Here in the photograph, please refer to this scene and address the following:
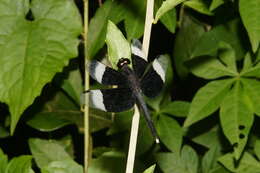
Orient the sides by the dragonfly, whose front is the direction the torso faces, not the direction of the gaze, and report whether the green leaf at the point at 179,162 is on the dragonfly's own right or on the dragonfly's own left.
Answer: on the dragonfly's own right

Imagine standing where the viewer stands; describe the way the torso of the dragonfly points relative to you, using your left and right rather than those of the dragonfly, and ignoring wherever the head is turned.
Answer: facing away from the viewer and to the left of the viewer

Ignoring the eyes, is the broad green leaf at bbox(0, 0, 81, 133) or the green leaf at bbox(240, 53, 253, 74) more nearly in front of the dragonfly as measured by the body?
the broad green leaf

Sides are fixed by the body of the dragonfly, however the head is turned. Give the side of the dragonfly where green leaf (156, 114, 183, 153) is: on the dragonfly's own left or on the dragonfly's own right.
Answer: on the dragonfly's own right

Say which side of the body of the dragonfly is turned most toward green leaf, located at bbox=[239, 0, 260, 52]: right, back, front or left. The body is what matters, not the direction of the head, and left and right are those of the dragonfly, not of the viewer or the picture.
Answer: right

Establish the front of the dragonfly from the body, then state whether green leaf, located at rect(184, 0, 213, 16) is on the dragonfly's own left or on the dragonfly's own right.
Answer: on the dragonfly's own right
